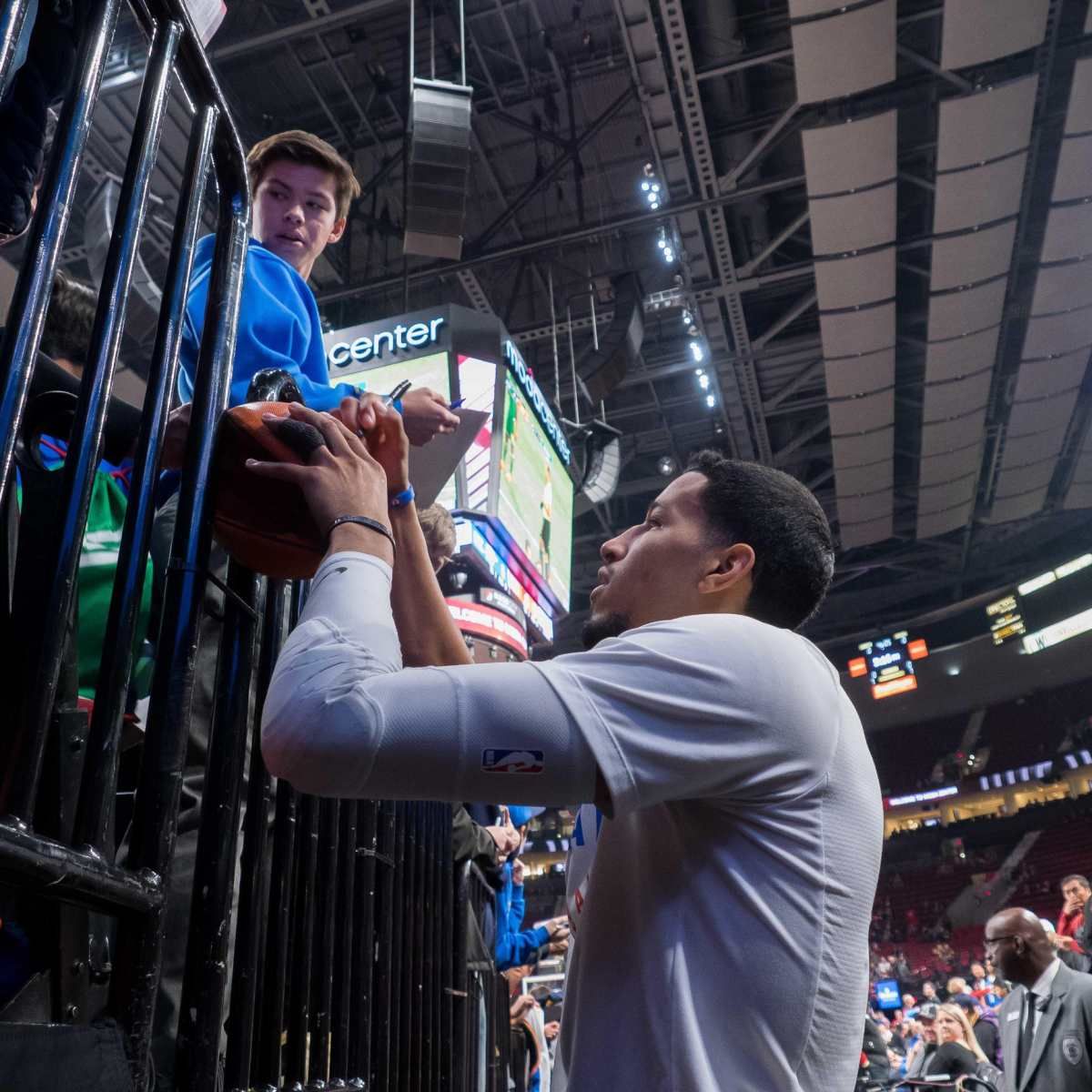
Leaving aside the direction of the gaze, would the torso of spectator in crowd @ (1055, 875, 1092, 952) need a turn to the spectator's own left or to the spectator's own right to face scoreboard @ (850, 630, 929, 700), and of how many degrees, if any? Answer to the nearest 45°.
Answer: approximately 135° to the spectator's own right

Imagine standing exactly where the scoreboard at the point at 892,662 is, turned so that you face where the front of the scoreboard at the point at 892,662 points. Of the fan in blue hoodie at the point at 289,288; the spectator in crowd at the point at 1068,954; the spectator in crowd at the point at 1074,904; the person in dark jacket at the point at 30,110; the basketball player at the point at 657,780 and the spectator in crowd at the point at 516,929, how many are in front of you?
6

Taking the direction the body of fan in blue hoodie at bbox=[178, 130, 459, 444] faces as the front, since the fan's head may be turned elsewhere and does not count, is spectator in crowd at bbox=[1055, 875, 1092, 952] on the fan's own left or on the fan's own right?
on the fan's own left

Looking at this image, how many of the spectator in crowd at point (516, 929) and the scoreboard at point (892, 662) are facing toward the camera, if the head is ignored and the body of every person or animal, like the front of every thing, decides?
1

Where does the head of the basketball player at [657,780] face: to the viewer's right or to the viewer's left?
to the viewer's left

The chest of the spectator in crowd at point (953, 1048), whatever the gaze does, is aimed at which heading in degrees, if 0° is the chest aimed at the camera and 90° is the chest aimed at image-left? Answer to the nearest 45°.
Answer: approximately 45°

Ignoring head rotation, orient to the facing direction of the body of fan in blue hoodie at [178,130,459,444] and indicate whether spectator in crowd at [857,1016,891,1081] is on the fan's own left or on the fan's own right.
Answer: on the fan's own left

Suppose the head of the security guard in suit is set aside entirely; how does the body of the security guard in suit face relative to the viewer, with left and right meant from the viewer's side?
facing the viewer and to the left of the viewer

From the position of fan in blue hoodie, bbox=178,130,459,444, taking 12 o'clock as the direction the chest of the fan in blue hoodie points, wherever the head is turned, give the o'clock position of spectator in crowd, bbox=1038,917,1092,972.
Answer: The spectator in crowd is roughly at 9 o'clock from the fan in blue hoodie.
